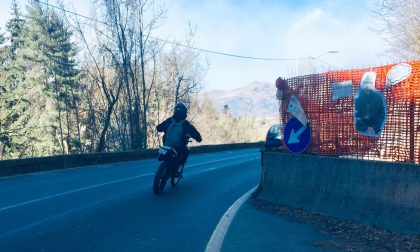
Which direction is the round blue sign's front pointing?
toward the camera

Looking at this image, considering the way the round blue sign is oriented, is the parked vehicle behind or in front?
behind

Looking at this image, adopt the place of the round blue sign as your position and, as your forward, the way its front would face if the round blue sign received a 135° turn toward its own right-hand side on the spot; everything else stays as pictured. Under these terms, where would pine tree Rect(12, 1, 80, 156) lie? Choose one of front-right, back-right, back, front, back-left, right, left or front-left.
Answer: front
